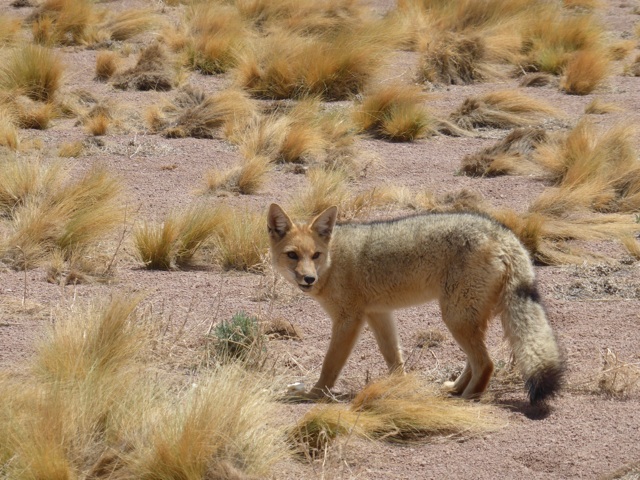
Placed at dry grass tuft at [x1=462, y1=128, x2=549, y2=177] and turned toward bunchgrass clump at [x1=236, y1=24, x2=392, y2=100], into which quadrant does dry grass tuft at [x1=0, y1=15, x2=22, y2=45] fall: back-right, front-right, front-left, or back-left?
front-left

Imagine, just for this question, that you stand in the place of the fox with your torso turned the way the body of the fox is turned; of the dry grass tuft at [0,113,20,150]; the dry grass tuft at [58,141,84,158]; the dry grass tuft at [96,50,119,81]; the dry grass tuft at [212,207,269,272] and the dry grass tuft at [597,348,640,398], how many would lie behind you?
1

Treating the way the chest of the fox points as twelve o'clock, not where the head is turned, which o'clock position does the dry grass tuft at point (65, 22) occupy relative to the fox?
The dry grass tuft is roughly at 2 o'clock from the fox.

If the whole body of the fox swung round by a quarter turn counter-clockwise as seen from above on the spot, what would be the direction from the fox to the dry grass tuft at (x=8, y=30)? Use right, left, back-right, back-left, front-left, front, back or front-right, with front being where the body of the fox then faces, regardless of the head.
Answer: back-right

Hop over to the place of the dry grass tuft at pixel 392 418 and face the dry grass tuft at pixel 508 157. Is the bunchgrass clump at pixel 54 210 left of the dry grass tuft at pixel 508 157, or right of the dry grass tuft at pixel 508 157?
left

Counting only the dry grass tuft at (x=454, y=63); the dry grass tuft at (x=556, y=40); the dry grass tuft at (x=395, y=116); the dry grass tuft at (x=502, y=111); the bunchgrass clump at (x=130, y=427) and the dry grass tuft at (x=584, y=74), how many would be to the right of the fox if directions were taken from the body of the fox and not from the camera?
5

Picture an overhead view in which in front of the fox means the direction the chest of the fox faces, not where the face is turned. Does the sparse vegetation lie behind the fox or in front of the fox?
in front

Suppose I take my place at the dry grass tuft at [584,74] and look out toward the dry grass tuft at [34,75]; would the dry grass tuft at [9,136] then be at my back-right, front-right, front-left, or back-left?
front-left

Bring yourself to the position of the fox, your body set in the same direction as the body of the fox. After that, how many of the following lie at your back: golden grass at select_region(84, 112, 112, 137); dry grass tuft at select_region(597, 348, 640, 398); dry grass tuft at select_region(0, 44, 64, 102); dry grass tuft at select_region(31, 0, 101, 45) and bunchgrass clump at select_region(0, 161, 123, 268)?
1

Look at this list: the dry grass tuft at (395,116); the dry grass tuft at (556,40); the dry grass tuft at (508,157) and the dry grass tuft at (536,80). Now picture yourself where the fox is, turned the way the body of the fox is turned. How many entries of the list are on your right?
4

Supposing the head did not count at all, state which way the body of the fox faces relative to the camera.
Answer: to the viewer's left

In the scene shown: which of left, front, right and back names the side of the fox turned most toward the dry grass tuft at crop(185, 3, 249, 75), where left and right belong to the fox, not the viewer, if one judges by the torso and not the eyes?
right

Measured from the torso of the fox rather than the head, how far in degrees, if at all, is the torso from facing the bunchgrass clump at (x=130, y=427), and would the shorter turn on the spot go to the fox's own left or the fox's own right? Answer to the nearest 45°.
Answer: approximately 45° to the fox's own left

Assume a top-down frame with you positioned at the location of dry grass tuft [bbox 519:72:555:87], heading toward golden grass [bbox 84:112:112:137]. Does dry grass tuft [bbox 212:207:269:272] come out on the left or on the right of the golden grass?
left

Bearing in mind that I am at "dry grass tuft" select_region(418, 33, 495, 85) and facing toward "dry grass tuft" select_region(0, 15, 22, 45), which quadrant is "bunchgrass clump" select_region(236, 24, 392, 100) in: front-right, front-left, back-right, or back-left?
front-left

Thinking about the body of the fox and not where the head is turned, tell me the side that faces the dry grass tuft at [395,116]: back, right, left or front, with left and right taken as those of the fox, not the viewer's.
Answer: right

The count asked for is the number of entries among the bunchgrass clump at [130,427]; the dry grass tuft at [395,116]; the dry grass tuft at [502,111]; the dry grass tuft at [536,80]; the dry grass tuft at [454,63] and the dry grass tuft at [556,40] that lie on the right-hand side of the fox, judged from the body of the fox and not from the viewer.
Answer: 5

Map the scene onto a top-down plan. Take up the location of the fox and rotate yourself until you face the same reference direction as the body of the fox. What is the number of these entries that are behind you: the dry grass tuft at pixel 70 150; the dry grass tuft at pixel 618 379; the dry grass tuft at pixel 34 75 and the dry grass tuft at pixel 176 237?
1

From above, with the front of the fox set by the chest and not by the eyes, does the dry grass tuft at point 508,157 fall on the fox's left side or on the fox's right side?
on the fox's right side

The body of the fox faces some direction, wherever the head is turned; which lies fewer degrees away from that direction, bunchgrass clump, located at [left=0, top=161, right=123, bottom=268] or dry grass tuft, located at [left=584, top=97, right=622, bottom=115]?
the bunchgrass clump
